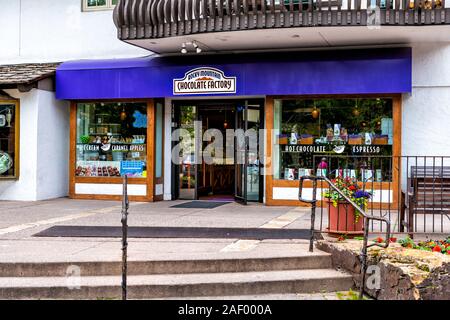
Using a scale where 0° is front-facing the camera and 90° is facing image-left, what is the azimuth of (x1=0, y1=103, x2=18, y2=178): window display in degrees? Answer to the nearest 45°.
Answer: approximately 0°

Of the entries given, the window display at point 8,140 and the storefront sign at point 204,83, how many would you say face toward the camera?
2

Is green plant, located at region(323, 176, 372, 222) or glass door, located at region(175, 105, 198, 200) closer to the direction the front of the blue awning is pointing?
the green plant

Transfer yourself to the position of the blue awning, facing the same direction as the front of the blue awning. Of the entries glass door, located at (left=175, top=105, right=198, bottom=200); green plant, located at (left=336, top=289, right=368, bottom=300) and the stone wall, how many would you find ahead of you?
2

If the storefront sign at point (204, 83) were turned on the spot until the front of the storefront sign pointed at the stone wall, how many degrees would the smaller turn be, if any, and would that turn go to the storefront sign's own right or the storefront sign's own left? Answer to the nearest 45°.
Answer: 0° — it already faces it

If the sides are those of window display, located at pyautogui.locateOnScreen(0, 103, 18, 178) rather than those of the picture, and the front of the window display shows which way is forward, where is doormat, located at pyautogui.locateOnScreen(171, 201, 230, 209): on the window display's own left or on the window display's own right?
on the window display's own left

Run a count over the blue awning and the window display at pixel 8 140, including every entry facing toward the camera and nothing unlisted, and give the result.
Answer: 2

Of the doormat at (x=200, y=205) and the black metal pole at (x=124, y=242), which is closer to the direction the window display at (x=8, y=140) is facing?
the black metal pole
